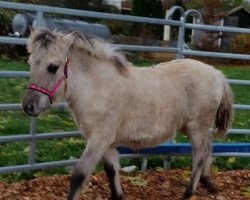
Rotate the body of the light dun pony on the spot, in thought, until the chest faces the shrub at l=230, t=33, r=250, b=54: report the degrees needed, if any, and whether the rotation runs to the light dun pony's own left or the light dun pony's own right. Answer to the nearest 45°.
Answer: approximately 90° to the light dun pony's own right

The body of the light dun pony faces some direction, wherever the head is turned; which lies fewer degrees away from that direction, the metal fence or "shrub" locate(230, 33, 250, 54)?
the metal fence

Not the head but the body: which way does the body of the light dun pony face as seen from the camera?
to the viewer's left
